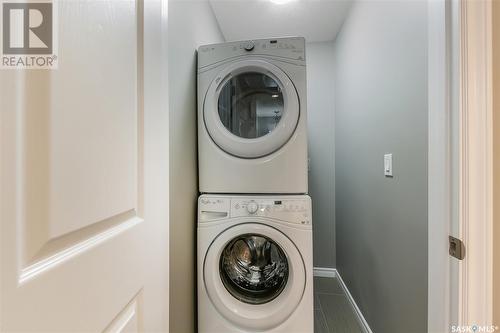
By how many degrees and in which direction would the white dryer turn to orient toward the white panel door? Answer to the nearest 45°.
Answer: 0° — it already faces it

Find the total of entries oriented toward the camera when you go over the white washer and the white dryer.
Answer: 2

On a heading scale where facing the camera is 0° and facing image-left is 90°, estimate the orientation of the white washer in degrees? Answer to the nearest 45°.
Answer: approximately 0°

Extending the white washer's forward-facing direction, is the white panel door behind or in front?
in front
